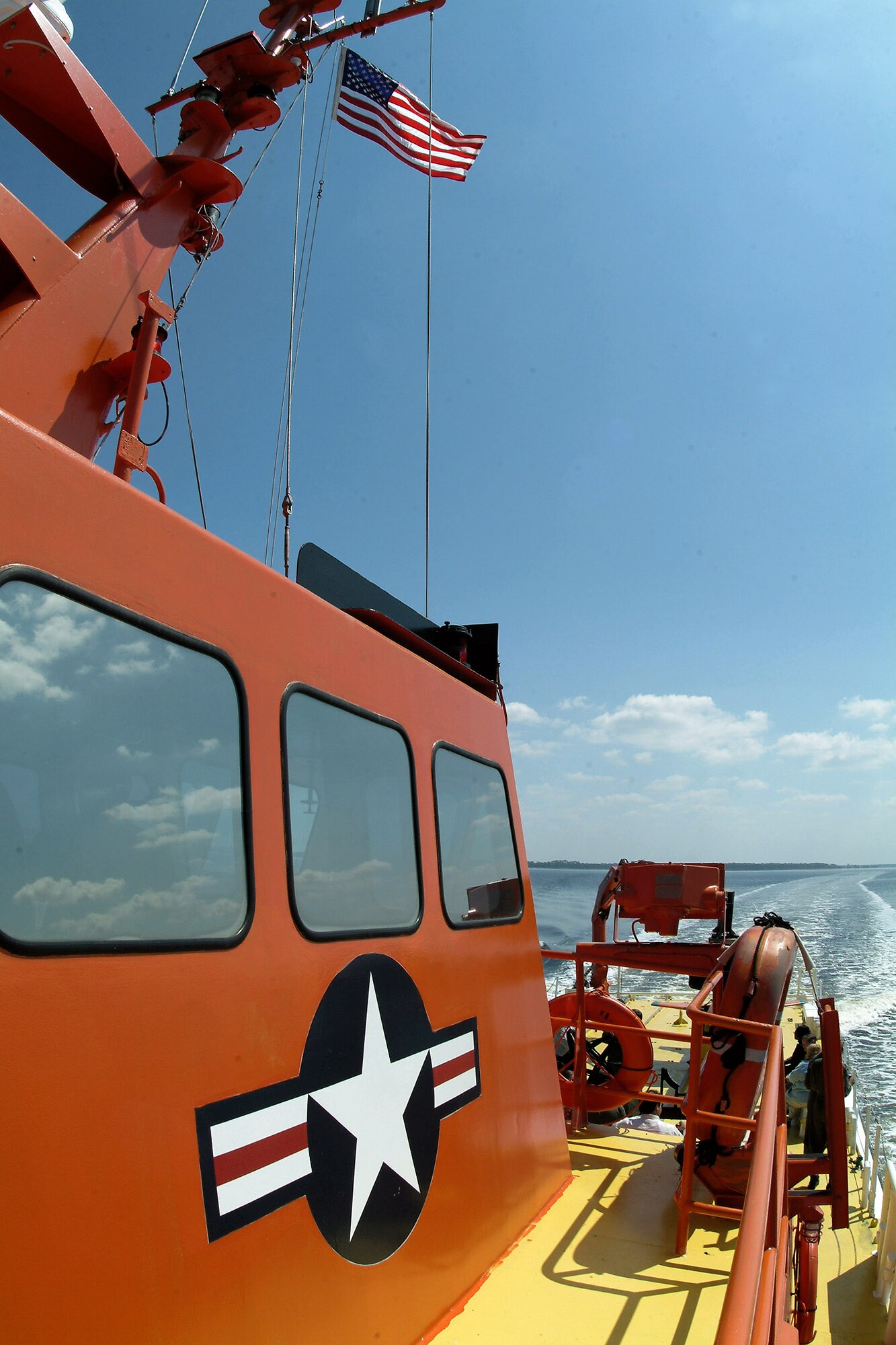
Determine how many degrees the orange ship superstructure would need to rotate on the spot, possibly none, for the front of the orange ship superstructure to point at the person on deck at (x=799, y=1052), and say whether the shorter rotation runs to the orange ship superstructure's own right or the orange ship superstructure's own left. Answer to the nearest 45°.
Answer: approximately 180°

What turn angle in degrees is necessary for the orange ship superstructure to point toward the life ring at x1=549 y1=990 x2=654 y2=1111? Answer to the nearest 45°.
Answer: approximately 135° to its right

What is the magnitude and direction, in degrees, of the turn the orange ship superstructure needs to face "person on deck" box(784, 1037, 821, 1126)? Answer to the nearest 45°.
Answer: approximately 180°

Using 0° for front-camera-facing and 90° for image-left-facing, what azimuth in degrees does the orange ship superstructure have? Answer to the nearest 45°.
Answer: approximately 45°

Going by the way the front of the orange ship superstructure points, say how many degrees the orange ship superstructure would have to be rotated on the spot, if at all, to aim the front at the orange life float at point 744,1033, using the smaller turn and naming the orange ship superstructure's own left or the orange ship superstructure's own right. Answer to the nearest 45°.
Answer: approximately 180°
